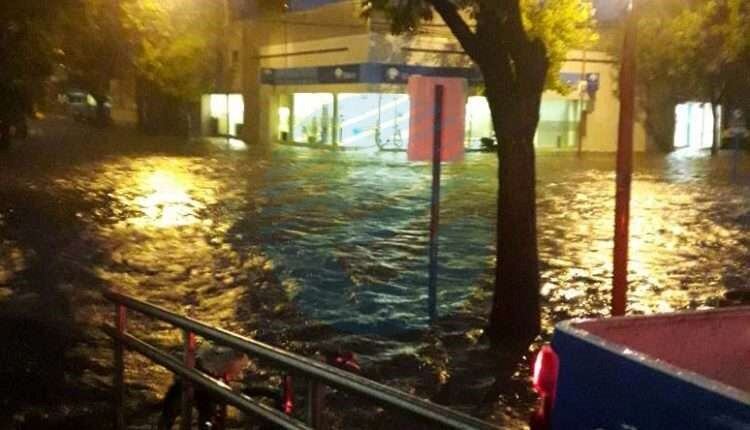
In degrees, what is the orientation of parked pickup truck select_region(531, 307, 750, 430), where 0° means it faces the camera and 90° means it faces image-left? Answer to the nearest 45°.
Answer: approximately 315°

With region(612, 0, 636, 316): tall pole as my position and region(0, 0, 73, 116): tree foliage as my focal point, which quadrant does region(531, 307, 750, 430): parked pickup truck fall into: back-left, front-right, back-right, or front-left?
back-left

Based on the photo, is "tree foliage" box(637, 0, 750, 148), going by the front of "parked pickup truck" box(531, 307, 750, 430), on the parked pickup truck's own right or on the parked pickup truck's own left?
on the parked pickup truck's own left

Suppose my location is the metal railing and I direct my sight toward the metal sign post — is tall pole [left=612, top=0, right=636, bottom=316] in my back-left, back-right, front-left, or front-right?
front-right

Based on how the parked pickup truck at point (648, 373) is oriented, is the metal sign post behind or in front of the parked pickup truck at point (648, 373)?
behind

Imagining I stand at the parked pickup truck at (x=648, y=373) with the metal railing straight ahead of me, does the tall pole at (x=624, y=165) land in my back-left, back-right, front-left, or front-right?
back-right

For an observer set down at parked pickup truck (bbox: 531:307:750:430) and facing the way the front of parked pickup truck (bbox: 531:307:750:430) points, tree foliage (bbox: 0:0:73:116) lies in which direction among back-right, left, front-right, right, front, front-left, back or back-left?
back

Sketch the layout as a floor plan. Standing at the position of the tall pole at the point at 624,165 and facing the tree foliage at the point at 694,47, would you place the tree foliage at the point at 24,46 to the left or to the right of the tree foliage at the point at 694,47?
left

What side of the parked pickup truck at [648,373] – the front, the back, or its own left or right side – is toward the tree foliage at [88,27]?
back
